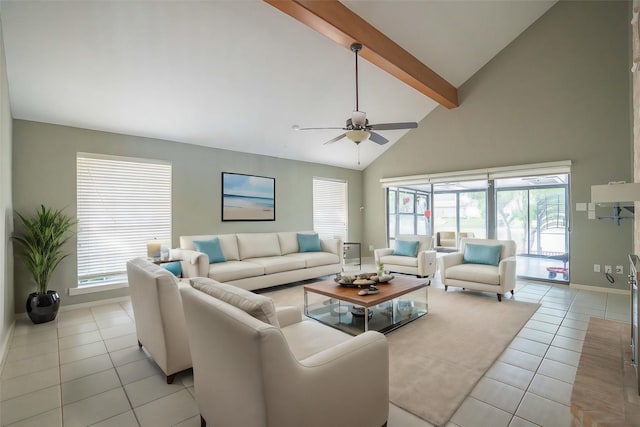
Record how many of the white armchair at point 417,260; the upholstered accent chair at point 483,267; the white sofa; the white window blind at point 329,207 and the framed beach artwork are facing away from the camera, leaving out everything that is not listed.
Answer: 0

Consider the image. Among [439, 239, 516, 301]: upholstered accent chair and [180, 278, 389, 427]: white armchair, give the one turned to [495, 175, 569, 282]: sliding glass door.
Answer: the white armchair

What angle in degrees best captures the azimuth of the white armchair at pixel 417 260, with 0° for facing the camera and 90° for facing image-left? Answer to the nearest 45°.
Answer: approximately 45°

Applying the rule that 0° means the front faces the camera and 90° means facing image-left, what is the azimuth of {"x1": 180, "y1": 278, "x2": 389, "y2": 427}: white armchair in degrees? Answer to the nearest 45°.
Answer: approximately 225°

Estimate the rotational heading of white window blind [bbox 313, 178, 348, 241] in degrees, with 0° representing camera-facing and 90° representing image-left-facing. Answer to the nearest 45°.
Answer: approximately 315°

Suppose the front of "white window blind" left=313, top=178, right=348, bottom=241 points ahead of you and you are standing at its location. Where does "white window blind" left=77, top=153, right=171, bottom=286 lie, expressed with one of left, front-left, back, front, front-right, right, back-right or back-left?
right

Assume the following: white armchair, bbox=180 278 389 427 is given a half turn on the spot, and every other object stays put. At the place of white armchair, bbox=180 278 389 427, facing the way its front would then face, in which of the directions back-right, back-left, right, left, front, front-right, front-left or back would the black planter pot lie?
right

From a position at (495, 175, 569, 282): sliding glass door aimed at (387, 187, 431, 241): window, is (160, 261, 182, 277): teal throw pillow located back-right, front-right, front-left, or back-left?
front-left

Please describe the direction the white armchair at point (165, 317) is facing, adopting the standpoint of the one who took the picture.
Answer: facing away from the viewer and to the right of the viewer

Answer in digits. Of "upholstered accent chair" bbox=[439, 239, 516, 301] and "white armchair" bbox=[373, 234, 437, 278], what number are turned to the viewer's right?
0

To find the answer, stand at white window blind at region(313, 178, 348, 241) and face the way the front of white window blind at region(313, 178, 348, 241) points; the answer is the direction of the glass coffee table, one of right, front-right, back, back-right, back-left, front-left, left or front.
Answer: front-right

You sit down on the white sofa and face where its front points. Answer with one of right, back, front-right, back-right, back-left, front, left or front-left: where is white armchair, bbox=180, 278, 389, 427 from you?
front-right

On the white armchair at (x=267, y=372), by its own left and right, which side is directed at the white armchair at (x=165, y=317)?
left

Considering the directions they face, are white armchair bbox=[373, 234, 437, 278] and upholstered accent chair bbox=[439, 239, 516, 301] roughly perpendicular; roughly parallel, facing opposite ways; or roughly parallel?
roughly parallel

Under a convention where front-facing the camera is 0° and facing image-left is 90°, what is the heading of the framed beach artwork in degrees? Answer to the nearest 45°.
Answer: approximately 315°

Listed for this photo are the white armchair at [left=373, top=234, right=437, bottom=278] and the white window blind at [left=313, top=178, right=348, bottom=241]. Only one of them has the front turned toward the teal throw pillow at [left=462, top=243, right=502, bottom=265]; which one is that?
the white window blind

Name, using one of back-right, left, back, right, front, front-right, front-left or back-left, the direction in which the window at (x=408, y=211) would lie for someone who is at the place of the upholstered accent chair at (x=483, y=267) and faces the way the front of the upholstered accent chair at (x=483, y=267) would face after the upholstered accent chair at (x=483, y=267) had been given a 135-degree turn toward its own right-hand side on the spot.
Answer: front-left

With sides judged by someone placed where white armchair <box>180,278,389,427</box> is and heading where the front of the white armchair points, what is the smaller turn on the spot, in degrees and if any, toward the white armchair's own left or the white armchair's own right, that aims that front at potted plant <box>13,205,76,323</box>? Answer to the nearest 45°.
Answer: approximately 90° to the white armchair's own left
